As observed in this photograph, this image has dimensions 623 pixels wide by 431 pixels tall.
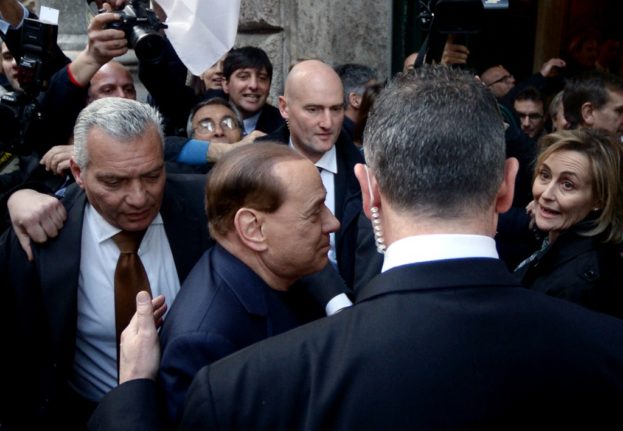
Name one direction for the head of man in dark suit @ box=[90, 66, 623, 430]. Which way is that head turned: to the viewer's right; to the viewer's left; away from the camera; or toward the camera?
away from the camera

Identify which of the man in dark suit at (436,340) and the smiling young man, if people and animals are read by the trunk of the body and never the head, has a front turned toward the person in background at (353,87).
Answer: the man in dark suit

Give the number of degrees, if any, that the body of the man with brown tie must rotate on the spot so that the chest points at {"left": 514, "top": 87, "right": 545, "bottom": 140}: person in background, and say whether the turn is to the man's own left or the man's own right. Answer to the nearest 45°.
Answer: approximately 90° to the man's own left

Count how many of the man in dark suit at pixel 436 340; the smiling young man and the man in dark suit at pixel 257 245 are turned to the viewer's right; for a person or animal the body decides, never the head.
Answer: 1

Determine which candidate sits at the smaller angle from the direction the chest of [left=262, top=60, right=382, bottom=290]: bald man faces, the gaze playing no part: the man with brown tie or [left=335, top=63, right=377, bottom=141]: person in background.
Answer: the man with brown tie

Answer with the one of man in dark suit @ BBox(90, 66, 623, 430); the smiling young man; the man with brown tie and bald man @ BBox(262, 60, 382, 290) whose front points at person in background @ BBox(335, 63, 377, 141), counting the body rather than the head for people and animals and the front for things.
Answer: the man in dark suit

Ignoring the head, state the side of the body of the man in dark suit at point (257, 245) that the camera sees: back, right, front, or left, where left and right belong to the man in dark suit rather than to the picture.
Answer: right

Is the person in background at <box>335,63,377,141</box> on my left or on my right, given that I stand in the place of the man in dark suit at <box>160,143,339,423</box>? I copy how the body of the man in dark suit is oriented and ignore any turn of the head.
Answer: on my left

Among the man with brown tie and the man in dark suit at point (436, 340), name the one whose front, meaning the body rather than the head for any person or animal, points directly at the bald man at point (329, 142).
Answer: the man in dark suit

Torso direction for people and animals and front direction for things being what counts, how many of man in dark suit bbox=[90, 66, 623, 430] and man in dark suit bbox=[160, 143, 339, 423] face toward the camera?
0

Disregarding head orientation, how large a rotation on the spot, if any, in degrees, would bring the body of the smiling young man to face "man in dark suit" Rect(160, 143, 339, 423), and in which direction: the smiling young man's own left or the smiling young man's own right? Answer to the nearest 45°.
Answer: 0° — they already face them

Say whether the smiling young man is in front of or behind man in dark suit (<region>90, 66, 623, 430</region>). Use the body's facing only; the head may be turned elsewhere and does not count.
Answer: in front

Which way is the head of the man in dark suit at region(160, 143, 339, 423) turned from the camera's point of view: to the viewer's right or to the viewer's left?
to the viewer's right

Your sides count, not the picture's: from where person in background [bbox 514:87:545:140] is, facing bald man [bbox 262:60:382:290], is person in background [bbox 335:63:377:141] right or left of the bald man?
right

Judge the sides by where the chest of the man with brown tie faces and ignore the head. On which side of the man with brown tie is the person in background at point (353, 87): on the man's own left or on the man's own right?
on the man's own left

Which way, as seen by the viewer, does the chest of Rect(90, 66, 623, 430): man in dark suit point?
away from the camera

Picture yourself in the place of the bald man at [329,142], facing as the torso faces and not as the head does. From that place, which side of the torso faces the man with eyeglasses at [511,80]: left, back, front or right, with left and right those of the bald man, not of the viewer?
left

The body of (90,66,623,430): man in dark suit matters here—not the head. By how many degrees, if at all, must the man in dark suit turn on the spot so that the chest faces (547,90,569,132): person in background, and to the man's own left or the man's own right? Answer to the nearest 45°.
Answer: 0° — they already face them

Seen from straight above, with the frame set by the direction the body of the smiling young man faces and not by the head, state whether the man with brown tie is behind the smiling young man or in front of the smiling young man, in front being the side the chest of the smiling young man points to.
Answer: in front

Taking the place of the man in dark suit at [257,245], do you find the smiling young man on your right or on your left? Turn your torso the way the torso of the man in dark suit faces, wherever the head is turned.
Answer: on your left

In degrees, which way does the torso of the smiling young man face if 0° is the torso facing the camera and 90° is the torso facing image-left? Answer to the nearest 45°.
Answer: approximately 0°
